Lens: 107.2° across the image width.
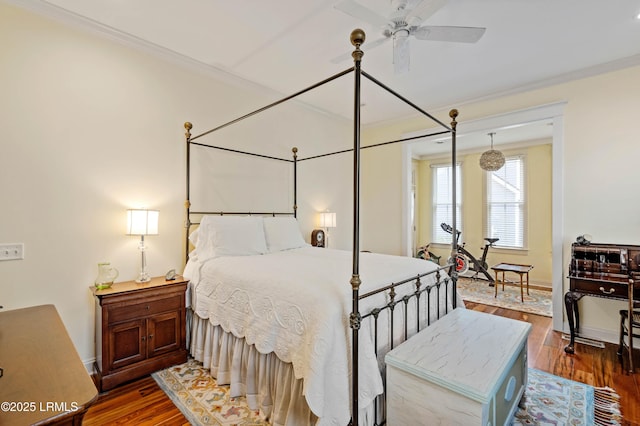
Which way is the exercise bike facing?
to the viewer's left

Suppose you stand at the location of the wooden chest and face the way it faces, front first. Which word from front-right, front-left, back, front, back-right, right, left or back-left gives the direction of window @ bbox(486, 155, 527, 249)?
back-left

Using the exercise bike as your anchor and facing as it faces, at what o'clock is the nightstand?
The nightstand is roughly at 10 o'clock from the exercise bike.

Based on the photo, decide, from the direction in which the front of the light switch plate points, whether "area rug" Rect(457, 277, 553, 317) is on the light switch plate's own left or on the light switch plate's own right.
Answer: on the light switch plate's own left

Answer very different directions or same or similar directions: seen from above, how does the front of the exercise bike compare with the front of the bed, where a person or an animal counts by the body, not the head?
very different directions

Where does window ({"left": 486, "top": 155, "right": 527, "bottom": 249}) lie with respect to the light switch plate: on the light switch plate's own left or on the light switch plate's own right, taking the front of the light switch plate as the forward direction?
on the light switch plate's own left

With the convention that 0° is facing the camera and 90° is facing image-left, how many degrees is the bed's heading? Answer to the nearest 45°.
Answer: approximately 315°

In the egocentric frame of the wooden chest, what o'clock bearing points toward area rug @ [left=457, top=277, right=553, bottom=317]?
The area rug is roughly at 8 o'clock from the wooden chest.

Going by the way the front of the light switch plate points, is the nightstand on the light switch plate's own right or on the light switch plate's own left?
on the light switch plate's own left

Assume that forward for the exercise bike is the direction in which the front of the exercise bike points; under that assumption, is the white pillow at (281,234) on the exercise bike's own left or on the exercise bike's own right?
on the exercise bike's own left

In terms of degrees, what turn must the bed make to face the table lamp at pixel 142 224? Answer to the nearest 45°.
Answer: approximately 135° to its right

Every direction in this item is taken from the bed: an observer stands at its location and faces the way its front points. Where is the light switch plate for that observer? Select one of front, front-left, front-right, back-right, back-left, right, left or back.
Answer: back-right

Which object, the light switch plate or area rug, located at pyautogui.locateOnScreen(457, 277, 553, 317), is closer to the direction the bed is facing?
the area rug
